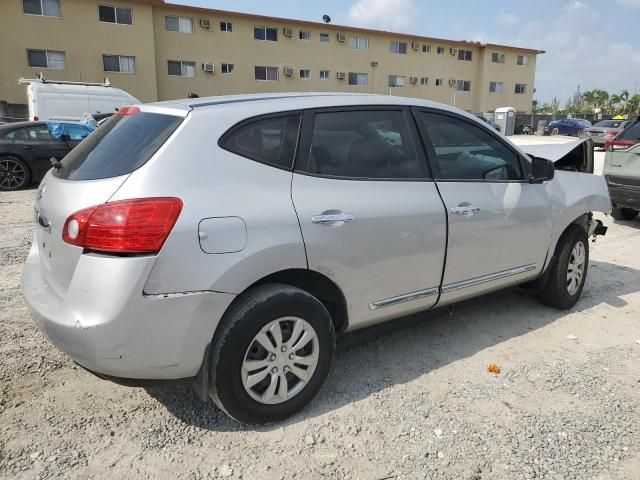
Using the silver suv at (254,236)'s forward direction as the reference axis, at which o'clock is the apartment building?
The apartment building is roughly at 10 o'clock from the silver suv.

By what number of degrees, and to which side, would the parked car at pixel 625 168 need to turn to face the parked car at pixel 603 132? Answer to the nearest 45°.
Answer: approximately 45° to its left

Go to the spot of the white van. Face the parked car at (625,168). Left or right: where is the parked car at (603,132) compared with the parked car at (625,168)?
left

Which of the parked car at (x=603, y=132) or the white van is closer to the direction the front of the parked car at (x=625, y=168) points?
the parked car

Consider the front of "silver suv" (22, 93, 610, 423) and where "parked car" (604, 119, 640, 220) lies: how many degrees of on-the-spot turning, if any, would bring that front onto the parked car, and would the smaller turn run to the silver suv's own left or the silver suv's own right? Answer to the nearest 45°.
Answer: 0° — it already faces it

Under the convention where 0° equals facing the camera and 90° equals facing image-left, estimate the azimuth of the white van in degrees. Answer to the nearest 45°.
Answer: approximately 270°

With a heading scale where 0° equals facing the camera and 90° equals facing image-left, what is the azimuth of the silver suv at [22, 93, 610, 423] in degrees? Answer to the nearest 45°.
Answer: approximately 225°

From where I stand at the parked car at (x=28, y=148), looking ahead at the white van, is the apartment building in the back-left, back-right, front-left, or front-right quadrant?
front-right

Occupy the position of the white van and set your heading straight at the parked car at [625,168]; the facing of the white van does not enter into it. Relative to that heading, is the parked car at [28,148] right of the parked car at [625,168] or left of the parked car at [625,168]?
right

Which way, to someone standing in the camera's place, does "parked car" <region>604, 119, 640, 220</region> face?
facing away from the viewer and to the right of the viewer
